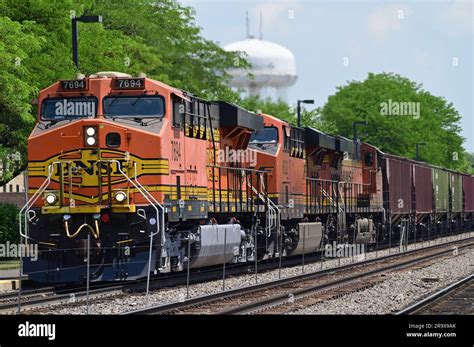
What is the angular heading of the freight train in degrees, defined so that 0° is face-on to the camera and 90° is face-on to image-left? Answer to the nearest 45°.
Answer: approximately 45°

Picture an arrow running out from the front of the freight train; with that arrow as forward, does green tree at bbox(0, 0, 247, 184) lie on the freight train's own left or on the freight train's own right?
on the freight train's own right

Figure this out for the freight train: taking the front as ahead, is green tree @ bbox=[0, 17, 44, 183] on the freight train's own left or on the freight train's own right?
on the freight train's own right
